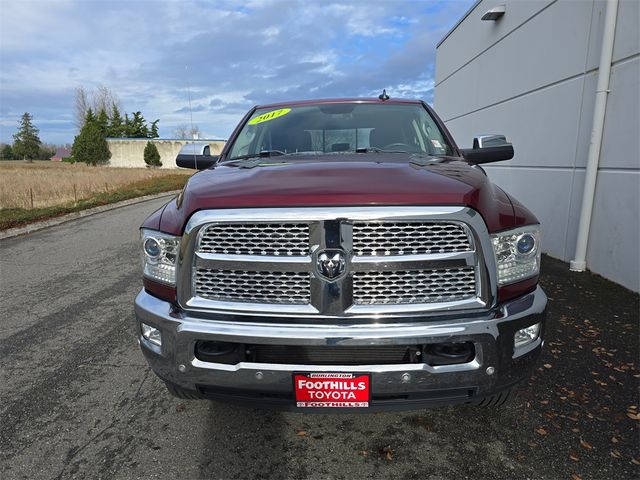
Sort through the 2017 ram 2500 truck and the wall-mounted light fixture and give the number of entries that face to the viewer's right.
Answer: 0

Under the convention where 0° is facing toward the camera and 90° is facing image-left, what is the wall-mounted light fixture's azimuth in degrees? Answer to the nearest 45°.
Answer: approximately 45°

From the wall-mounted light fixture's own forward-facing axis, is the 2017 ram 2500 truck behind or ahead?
ahead

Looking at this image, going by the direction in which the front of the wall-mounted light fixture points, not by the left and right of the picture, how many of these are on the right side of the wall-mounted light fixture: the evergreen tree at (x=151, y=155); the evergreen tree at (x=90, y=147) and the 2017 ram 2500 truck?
2

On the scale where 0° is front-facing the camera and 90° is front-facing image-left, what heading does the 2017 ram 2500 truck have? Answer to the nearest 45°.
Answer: approximately 0°

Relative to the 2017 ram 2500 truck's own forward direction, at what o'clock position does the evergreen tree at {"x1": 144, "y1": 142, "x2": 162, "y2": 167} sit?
The evergreen tree is roughly at 5 o'clock from the 2017 ram 2500 truck.
